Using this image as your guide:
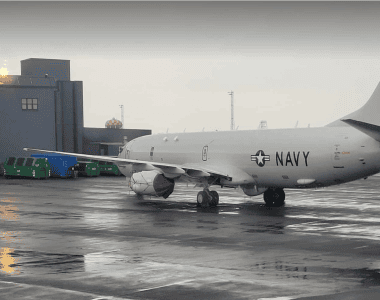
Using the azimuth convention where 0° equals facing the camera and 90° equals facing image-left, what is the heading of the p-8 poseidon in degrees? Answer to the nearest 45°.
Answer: approximately 135°
